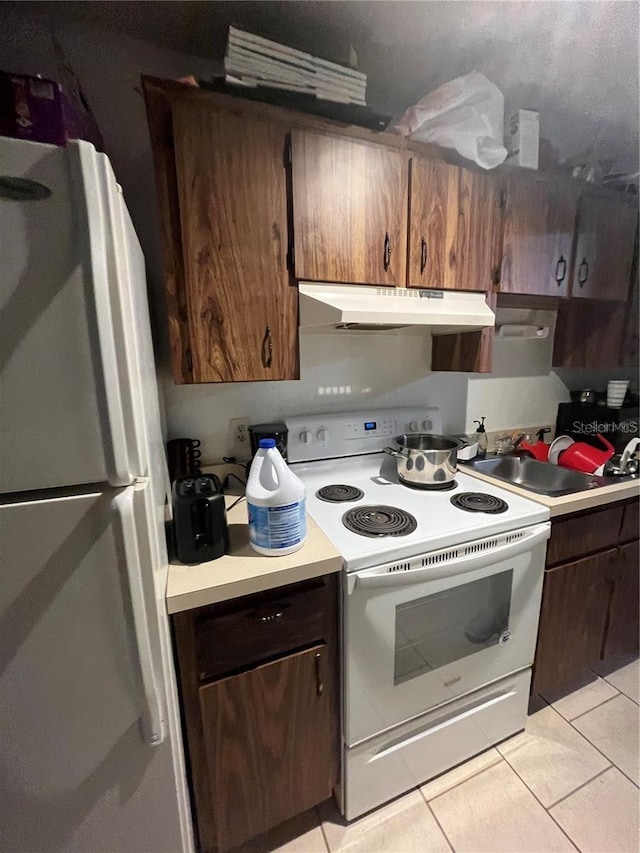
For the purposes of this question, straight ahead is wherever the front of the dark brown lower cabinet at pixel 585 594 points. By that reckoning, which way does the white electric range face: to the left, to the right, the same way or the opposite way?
the same way

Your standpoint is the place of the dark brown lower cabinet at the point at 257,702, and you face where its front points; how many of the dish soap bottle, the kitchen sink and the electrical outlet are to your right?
0

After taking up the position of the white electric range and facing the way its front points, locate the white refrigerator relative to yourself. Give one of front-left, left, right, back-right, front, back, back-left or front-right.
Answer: right

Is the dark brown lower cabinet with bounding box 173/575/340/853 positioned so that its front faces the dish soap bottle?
no

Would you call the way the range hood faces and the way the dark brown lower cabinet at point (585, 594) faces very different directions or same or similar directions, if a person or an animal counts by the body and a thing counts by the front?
same or similar directions

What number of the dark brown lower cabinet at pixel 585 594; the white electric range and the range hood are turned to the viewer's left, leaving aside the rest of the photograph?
0

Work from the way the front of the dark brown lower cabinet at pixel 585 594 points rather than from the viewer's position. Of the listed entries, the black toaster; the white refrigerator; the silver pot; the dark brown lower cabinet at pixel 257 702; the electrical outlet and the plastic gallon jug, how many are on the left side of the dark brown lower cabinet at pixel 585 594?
0

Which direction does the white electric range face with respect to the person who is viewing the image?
facing the viewer and to the right of the viewer

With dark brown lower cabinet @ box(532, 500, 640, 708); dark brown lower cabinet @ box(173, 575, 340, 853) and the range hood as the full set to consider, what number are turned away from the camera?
0

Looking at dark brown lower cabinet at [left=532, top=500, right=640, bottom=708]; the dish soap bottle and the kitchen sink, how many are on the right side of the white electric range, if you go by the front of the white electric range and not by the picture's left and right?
0
